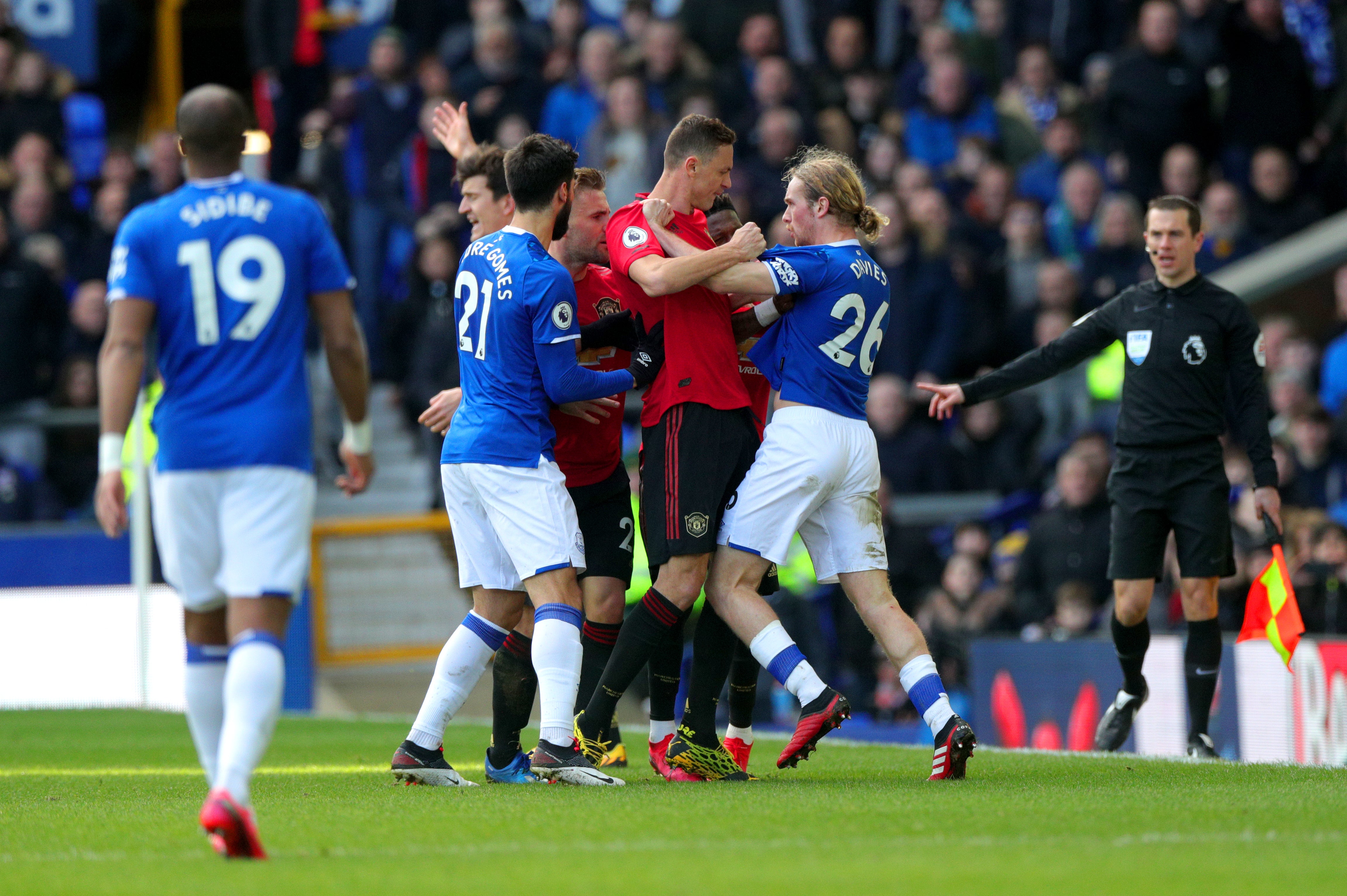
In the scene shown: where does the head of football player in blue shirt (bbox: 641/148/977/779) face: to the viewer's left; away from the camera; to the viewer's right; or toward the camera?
to the viewer's left

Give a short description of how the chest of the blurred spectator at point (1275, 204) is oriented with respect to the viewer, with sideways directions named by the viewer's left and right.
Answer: facing the viewer

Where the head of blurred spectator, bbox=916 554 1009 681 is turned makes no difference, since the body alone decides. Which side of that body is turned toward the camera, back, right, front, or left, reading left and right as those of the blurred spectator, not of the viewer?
front

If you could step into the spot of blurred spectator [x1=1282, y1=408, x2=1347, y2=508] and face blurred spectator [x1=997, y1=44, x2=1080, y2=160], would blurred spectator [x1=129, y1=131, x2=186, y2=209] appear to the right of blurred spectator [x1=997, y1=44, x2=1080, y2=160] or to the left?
left

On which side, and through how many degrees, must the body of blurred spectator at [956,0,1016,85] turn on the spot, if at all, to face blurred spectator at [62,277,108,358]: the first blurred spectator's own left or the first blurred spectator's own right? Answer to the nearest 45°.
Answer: approximately 90° to the first blurred spectator's own right

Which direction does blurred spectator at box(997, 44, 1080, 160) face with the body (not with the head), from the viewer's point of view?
toward the camera

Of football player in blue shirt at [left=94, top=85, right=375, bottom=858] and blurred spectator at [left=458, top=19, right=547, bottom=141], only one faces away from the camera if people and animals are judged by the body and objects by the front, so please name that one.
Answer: the football player in blue shirt

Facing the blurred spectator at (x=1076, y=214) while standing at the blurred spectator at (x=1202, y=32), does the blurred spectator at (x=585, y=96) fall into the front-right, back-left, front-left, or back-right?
front-right

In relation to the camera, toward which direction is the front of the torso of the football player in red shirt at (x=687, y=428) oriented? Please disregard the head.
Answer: to the viewer's right

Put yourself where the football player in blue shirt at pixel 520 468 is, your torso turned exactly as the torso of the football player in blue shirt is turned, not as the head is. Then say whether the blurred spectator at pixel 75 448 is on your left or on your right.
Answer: on your left

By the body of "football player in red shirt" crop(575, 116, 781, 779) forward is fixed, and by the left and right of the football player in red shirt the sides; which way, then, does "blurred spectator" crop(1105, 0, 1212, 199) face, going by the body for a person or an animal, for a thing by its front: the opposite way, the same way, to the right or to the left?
to the right

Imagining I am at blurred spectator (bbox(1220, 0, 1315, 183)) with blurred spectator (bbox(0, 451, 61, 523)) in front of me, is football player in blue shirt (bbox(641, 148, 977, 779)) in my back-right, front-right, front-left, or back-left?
front-left

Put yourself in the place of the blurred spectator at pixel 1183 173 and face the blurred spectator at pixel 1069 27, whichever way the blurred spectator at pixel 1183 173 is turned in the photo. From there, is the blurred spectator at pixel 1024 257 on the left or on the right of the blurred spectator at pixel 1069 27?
left
